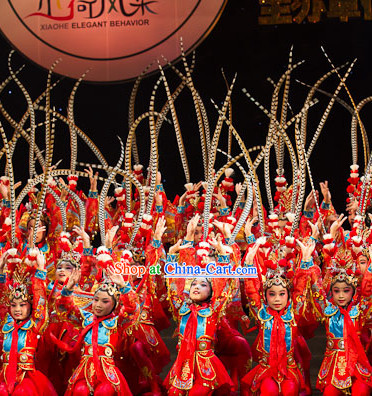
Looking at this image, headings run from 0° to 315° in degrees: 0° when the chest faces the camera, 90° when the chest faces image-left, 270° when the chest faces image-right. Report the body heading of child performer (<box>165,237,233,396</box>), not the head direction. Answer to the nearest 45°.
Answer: approximately 0°

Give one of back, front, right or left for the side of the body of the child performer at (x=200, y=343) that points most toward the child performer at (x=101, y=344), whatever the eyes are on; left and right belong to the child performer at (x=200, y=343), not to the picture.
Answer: right

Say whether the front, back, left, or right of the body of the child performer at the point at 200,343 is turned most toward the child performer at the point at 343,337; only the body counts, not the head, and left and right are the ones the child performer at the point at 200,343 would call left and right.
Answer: left

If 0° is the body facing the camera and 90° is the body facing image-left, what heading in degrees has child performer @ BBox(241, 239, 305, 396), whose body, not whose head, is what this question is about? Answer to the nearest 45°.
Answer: approximately 0°

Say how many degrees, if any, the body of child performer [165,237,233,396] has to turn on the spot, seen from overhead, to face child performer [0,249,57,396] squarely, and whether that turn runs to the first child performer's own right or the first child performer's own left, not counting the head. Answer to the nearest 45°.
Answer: approximately 90° to the first child performer's own right
